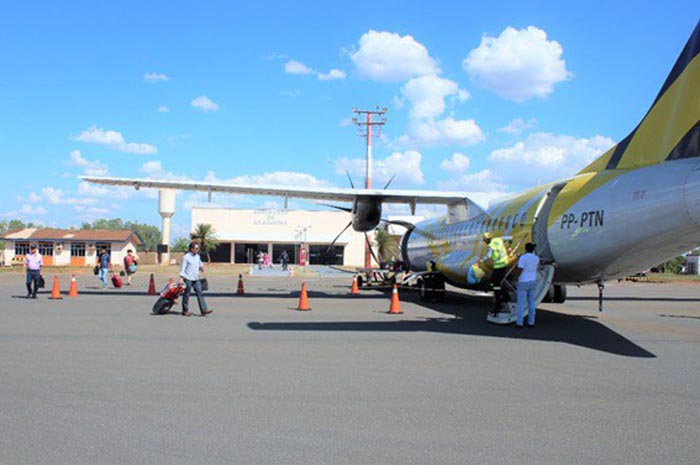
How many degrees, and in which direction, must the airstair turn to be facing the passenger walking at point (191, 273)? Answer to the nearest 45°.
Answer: approximately 45° to its right

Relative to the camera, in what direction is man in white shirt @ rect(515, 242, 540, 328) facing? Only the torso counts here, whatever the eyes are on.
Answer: away from the camera
